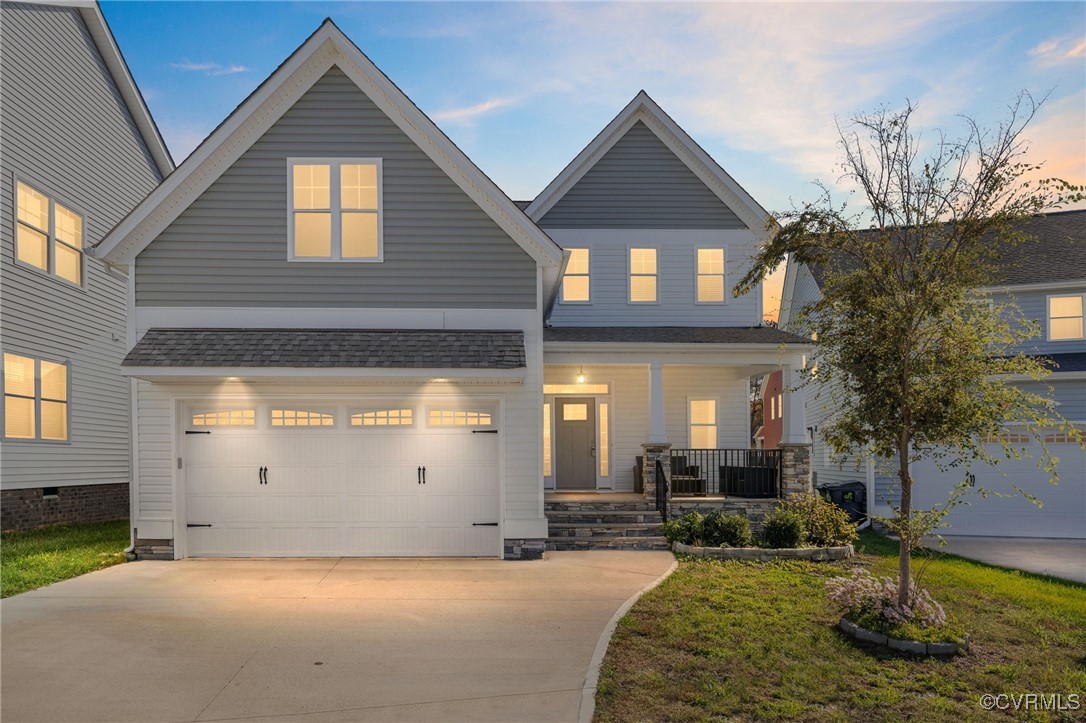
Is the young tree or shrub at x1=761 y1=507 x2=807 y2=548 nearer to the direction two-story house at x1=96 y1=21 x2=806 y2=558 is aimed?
the young tree

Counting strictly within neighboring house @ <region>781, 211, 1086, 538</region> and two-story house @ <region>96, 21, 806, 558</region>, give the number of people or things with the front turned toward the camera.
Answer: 2

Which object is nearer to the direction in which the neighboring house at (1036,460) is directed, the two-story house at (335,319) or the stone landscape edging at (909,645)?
the stone landscape edging

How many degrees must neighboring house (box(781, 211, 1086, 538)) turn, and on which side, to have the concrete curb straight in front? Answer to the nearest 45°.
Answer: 0° — it already faces it

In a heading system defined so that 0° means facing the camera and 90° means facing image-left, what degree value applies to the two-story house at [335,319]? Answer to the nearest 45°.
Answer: approximately 0°

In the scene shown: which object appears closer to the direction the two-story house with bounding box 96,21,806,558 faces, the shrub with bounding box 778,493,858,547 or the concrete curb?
the concrete curb

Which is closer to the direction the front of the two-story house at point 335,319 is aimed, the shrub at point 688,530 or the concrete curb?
the concrete curb

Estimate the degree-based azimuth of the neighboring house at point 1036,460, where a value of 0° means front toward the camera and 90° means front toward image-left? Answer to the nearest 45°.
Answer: approximately 0°

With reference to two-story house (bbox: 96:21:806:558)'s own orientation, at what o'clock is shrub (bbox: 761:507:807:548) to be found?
The shrub is roughly at 9 o'clock from the two-story house.

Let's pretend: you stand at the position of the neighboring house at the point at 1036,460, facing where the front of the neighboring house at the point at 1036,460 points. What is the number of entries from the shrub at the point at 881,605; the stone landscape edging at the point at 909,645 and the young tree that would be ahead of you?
3
